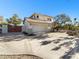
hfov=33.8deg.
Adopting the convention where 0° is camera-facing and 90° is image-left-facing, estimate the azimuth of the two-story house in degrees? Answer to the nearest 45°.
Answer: approximately 0°

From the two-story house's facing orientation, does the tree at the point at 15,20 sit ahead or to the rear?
to the rear

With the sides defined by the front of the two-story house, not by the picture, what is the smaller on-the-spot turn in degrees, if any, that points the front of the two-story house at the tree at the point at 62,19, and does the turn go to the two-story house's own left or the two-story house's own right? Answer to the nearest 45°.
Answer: approximately 90° to the two-story house's own left
